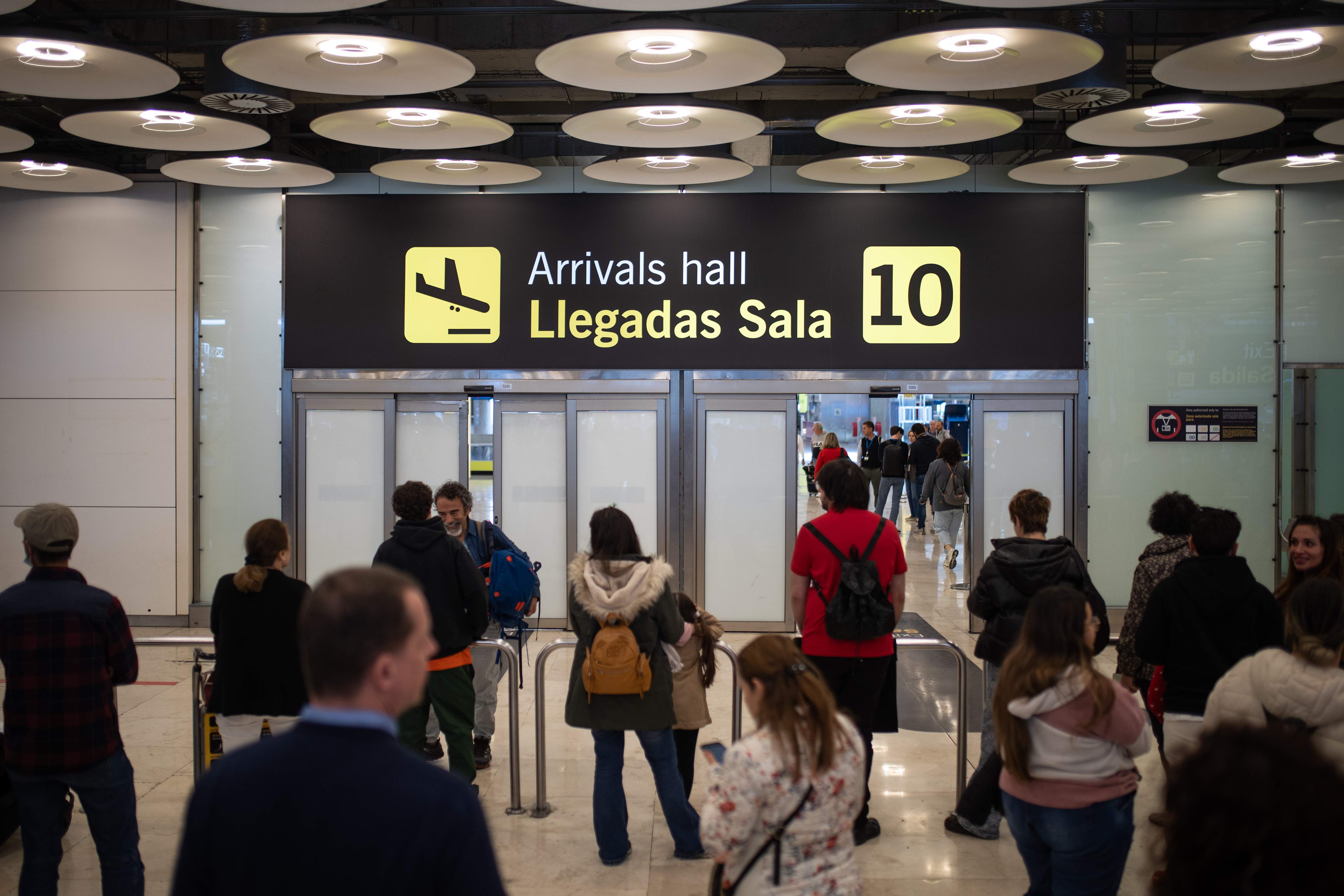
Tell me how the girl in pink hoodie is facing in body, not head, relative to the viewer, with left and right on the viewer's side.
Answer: facing away from the viewer and to the right of the viewer

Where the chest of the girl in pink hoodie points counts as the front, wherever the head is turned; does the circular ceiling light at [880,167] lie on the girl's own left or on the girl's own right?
on the girl's own left

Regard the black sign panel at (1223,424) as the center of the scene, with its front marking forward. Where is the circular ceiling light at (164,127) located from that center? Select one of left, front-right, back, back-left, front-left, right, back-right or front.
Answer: front-right

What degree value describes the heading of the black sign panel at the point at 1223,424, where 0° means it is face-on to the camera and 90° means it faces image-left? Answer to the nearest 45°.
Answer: approximately 0°

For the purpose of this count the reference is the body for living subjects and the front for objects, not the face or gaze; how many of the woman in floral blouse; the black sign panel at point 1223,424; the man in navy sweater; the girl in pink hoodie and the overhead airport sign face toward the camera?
2

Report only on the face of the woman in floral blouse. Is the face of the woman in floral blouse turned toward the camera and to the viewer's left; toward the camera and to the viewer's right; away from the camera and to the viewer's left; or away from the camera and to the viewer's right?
away from the camera and to the viewer's left

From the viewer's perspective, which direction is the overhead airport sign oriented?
toward the camera

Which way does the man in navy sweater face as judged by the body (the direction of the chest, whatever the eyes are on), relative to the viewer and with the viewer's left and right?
facing away from the viewer and to the right of the viewer

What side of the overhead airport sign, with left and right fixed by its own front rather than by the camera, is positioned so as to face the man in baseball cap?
front

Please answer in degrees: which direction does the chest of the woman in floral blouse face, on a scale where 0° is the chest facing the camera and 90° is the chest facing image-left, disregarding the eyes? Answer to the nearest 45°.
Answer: approximately 135°

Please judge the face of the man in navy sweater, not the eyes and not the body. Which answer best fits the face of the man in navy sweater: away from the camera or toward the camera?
away from the camera

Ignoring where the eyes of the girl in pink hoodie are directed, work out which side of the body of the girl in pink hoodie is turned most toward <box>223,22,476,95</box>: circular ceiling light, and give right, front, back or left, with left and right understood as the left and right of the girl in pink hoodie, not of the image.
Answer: left

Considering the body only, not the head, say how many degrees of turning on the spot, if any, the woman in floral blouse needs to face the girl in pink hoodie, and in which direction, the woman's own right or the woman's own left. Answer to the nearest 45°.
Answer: approximately 90° to the woman's own right
